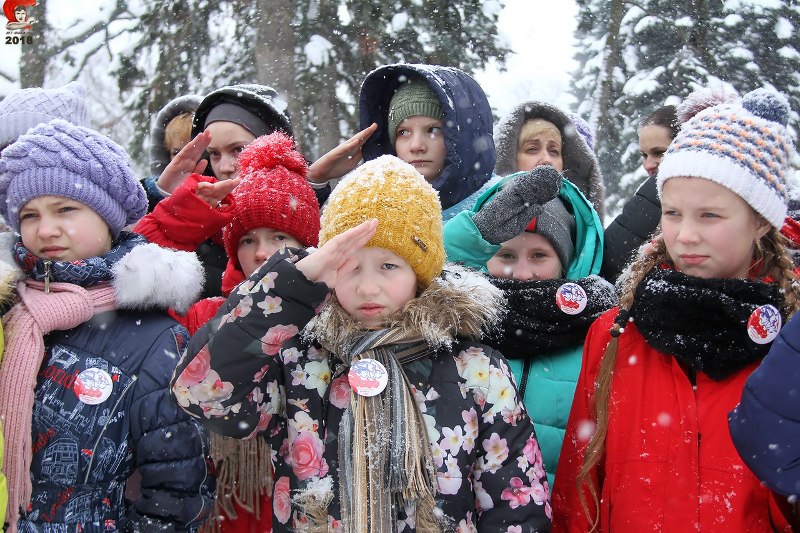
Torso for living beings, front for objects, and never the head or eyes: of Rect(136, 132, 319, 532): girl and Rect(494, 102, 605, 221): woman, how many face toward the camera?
2

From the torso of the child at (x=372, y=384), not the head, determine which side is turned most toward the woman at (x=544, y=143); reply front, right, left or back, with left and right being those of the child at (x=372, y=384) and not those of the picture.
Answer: back

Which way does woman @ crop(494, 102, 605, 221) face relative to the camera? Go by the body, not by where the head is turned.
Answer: toward the camera

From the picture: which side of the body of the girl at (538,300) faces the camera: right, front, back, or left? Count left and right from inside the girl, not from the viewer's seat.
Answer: front

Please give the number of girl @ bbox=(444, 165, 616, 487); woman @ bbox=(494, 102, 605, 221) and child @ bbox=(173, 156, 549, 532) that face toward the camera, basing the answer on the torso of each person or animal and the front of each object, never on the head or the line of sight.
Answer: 3

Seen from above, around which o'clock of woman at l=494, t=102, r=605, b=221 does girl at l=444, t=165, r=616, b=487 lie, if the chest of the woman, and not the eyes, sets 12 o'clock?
The girl is roughly at 12 o'clock from the woman.

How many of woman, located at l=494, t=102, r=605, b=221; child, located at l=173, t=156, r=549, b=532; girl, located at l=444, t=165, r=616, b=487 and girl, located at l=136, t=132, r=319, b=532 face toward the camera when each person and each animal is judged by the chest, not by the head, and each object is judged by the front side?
4

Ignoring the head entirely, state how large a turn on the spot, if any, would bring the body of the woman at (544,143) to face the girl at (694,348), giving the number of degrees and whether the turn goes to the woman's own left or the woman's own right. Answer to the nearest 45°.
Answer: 0° — they already face them

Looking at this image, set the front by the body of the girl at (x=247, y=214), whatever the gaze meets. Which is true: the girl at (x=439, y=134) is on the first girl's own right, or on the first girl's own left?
on the first girl's own left
